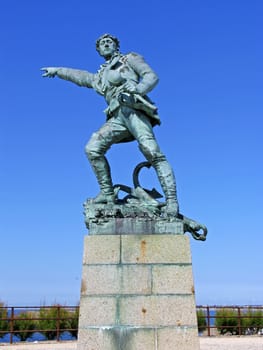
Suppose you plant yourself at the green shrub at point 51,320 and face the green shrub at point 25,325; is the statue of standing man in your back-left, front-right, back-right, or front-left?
back-left

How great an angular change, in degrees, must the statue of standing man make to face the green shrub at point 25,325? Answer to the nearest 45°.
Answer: approximately 135° to its right

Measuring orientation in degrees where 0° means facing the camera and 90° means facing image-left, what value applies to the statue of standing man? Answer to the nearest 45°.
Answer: approximately 45°

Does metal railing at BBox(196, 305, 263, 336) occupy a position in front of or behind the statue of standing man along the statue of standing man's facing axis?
behind

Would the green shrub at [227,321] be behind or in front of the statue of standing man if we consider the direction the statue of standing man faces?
behind

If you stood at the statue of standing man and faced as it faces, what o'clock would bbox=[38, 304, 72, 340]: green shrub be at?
The green shrub is roughly at 4 o'clock from the statue of standing man.

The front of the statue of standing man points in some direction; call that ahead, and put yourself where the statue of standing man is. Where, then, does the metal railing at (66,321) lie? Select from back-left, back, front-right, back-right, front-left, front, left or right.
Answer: back-right

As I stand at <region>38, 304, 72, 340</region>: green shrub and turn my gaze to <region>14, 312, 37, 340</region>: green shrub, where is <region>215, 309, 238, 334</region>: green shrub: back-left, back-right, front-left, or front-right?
back-right
